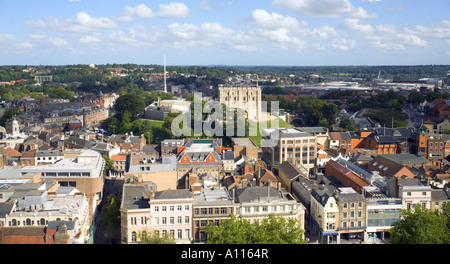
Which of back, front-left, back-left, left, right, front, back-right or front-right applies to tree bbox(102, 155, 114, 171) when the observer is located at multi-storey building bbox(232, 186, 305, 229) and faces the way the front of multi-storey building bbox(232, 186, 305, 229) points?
back-right

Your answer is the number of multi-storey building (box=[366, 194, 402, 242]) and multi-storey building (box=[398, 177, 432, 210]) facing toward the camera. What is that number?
2

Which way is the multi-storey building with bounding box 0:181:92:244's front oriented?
toward the camera

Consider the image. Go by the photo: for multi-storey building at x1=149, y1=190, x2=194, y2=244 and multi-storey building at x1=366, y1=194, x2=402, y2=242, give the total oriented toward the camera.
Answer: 2

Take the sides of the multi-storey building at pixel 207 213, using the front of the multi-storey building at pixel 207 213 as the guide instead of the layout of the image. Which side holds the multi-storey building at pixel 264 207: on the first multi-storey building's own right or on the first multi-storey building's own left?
on the first multi-storey building's own left

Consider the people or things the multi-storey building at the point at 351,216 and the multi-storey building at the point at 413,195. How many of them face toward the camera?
2

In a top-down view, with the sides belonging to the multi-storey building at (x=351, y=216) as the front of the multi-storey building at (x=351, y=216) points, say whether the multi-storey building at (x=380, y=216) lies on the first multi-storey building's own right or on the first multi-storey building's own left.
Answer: on the first multi-storey building's own left

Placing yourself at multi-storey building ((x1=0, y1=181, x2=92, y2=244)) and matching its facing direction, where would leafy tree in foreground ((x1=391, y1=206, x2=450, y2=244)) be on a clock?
The leafy tree in foreground is roughly at 10 o'clock from the multi-storey building.

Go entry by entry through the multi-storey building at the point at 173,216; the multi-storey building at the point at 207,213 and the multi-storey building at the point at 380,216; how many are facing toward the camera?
3

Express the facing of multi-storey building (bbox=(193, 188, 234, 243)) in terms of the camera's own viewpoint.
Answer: facing the viewer
